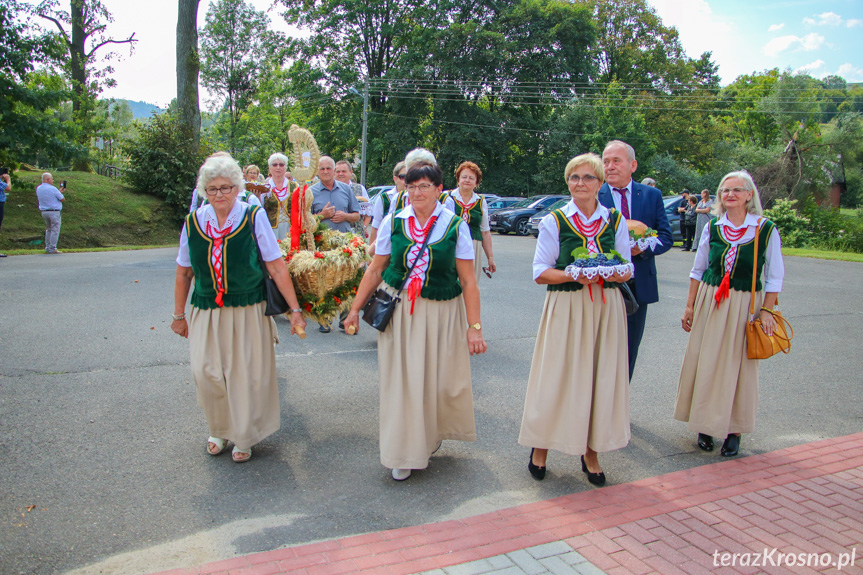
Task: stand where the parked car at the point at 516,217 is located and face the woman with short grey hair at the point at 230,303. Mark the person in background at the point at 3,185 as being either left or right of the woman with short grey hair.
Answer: right

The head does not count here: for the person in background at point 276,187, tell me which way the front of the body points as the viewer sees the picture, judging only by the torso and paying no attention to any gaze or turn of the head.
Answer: toward the camera

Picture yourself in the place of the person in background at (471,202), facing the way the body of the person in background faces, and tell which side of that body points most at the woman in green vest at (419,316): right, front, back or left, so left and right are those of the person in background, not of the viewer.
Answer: front

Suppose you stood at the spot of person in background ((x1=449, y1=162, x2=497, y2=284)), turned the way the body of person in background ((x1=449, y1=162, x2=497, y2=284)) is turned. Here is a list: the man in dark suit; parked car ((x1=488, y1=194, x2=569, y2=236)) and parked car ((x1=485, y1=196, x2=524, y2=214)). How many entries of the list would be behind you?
2

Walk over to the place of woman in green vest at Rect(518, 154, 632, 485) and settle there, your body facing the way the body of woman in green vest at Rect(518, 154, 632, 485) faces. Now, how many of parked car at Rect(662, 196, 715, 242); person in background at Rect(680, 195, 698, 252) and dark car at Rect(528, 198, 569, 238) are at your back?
3

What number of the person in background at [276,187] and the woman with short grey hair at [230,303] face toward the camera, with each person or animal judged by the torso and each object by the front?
2

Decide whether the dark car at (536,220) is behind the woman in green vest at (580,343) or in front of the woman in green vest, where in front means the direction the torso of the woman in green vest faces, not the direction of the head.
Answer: behind

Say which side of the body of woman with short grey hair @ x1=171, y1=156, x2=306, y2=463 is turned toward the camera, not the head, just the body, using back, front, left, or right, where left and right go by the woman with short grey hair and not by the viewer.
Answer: front

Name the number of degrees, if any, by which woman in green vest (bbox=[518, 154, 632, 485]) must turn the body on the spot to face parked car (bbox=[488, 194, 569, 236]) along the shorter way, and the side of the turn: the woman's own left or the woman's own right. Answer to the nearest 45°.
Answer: approximately 180°
